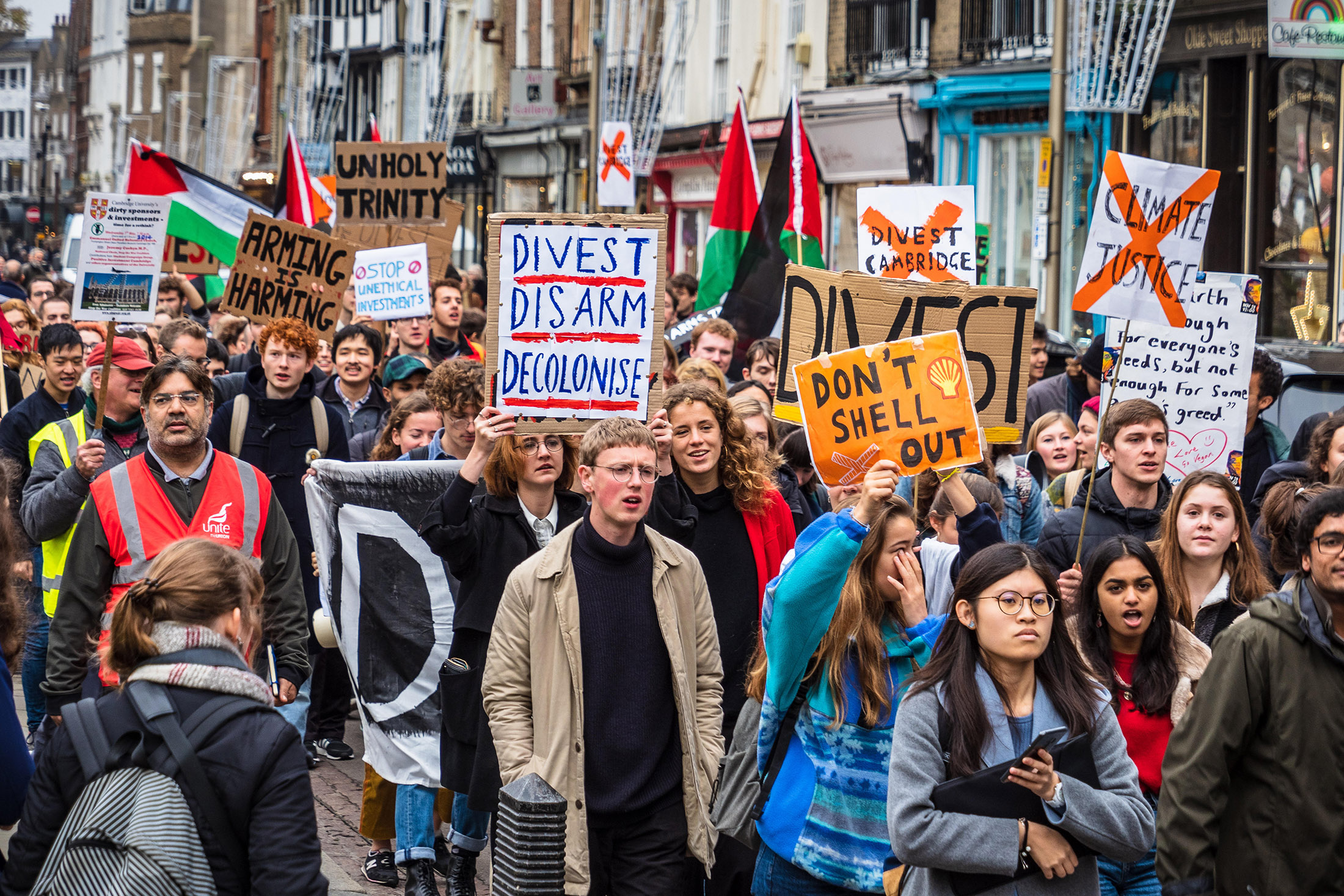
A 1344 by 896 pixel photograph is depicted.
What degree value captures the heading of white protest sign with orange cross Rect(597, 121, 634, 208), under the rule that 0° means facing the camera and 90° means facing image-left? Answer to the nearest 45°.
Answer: approximately 0°

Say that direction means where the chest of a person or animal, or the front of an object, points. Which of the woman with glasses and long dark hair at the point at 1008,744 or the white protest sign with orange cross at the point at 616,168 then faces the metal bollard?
the white protest sign with orange cross

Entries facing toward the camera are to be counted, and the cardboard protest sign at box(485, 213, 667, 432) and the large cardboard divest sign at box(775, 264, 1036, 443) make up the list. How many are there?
2
